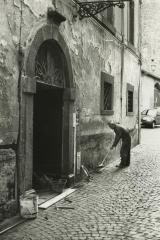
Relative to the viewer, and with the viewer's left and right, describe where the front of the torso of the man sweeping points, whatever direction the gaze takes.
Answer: facing to the left of the viewer

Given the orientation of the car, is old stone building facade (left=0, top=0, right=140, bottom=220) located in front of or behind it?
in front

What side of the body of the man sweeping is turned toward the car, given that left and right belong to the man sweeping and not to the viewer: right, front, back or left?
right

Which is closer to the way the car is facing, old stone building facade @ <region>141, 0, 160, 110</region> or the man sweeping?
the man sweeping

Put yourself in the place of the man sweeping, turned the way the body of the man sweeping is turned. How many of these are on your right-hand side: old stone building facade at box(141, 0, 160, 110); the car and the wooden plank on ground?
2

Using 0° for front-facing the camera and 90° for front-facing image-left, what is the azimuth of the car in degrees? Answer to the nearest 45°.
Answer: approximately 45°

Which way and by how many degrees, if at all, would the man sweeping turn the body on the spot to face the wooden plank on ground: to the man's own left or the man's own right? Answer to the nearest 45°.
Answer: approximately 90° to the man's own left

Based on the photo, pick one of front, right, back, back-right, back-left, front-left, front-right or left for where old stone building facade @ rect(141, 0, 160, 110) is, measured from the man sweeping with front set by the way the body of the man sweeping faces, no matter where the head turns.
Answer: right

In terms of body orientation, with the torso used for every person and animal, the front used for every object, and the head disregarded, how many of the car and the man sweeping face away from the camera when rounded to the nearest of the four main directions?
0
